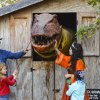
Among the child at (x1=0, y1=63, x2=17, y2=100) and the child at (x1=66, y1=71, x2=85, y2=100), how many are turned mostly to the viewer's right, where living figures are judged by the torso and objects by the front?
1

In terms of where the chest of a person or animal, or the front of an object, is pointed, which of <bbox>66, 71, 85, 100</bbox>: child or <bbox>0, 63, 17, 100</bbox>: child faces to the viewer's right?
<bbox>0, 63, 17, 100</bbox>: child

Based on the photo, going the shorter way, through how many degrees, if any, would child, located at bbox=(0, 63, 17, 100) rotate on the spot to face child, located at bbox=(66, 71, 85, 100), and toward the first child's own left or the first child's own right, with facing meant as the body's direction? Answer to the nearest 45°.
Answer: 0° — they already face them

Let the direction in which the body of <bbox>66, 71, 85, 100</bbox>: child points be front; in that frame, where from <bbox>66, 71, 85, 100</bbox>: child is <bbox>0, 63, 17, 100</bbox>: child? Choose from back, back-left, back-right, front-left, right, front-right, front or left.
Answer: front-left

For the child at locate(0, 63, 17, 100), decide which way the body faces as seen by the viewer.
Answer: to the viewer's right

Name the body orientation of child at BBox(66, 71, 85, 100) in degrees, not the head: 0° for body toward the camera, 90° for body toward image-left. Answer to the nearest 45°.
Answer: approximately 135°
